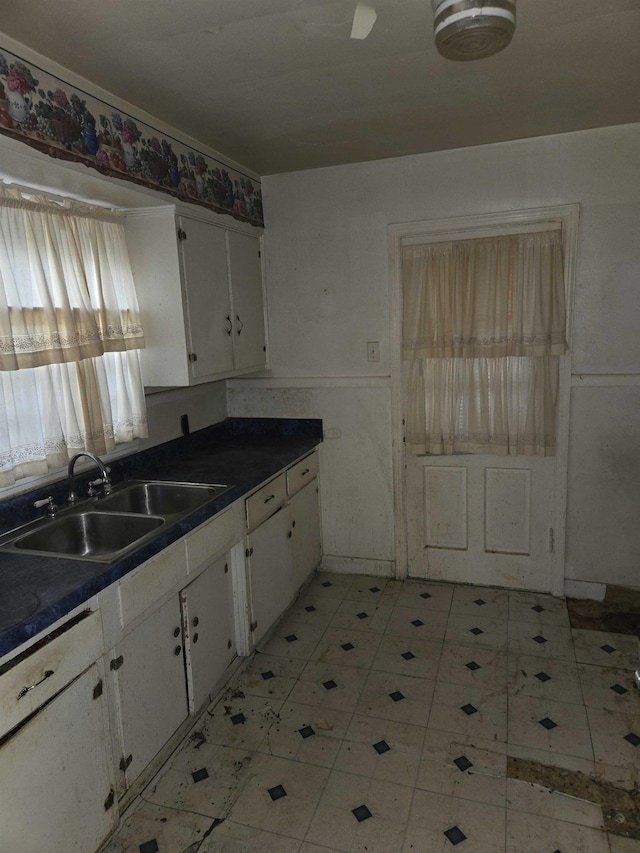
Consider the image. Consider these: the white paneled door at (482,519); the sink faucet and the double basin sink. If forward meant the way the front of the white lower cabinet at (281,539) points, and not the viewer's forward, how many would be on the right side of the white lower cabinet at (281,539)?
2

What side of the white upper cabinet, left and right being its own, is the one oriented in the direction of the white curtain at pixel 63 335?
right

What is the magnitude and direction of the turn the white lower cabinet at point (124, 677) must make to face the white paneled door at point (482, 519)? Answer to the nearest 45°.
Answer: approximately 90° to its left

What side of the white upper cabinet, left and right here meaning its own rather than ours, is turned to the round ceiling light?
front

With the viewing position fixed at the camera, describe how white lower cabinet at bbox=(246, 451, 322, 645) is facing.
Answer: facing the viewer and to the right of the viewer

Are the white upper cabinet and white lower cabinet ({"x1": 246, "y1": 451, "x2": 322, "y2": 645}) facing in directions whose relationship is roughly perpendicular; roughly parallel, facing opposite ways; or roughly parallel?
roughly parallel

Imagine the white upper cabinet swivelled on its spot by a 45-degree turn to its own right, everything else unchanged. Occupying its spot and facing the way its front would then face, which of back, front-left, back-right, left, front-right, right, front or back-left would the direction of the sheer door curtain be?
left

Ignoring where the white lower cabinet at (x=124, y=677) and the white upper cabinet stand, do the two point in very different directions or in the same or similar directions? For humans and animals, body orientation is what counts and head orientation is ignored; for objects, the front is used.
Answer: same or similar directions

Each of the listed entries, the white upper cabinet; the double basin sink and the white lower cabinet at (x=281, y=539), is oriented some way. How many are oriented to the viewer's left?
0

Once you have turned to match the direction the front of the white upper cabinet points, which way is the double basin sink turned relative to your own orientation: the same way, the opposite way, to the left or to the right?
the same way
